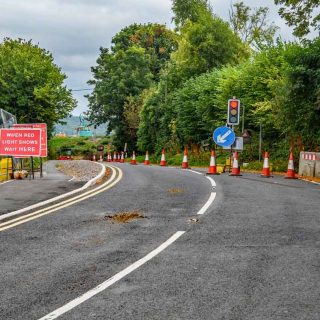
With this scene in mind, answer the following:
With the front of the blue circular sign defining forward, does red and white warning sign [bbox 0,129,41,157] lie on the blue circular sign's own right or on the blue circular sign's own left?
on the blue circular sign's own right

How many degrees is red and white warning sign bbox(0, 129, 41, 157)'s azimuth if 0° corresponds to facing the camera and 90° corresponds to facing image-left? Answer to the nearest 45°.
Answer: approximately 0°

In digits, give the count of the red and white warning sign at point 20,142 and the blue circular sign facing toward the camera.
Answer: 2

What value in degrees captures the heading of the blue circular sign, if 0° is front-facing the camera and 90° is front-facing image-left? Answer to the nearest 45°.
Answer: approximately 0°

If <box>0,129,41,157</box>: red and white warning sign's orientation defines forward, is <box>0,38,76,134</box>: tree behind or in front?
behind

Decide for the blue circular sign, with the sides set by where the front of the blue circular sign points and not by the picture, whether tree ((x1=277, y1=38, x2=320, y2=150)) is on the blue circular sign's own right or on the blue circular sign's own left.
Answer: on the blue circular sign's own left

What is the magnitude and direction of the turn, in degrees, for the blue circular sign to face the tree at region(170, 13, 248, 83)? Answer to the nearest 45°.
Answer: approximately 180°

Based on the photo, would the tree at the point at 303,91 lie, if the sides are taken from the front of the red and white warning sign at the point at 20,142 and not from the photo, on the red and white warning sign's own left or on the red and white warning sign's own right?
on the red and white warning sign's own left

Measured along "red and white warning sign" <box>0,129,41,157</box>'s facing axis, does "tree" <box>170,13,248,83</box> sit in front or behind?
behind
